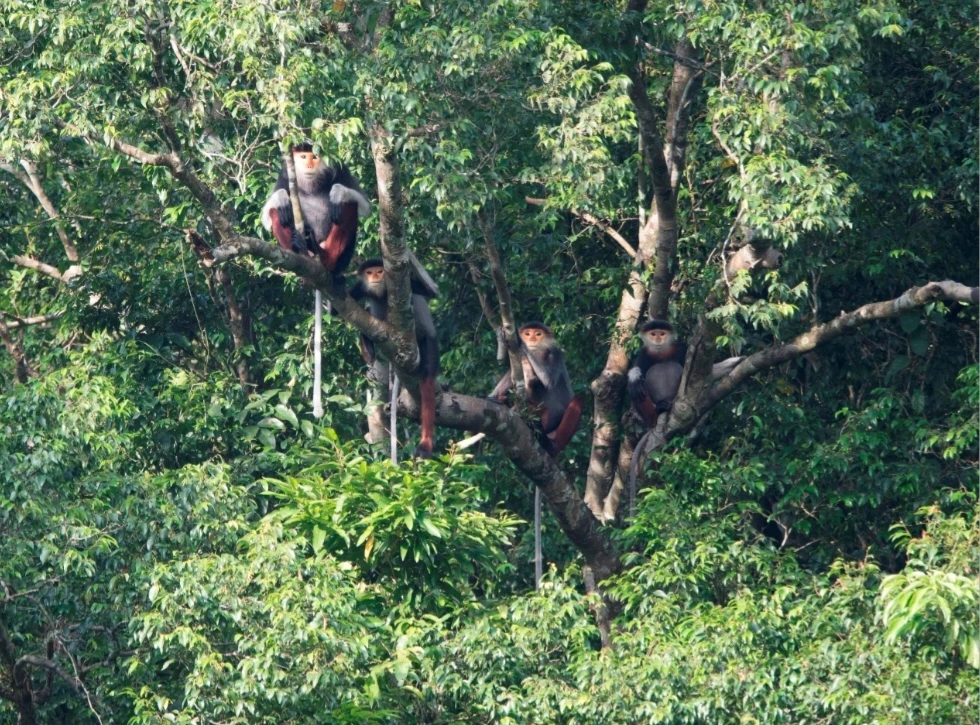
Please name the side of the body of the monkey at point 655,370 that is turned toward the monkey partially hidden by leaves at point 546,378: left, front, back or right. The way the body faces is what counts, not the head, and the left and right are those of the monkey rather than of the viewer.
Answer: right

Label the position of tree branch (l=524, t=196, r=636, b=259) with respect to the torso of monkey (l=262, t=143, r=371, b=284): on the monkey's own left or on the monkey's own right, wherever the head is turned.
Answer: on the monkey's own left

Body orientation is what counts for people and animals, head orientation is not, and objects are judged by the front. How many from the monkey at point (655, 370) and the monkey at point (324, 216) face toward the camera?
2

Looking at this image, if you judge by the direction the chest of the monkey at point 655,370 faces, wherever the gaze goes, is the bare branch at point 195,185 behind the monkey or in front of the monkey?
in front

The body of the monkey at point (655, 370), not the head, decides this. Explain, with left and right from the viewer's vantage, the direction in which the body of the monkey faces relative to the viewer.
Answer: facing the viewer

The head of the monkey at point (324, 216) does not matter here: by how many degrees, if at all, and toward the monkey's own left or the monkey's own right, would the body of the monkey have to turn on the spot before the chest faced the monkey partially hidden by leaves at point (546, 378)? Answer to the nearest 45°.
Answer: approximately 135° to the monkey's own left

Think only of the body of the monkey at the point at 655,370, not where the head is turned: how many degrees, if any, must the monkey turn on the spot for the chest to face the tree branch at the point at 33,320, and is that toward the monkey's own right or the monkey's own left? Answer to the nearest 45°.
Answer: approximately 90° to the monkey's own right

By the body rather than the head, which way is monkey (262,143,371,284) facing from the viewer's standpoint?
toward the camera

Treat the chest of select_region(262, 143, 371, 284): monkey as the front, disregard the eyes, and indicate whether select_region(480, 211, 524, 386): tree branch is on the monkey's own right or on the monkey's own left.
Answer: on the monkey's own left

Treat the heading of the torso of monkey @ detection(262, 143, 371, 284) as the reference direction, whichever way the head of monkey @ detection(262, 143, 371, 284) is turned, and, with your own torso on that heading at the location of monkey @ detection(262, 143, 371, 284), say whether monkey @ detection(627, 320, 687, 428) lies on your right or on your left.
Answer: on your left
